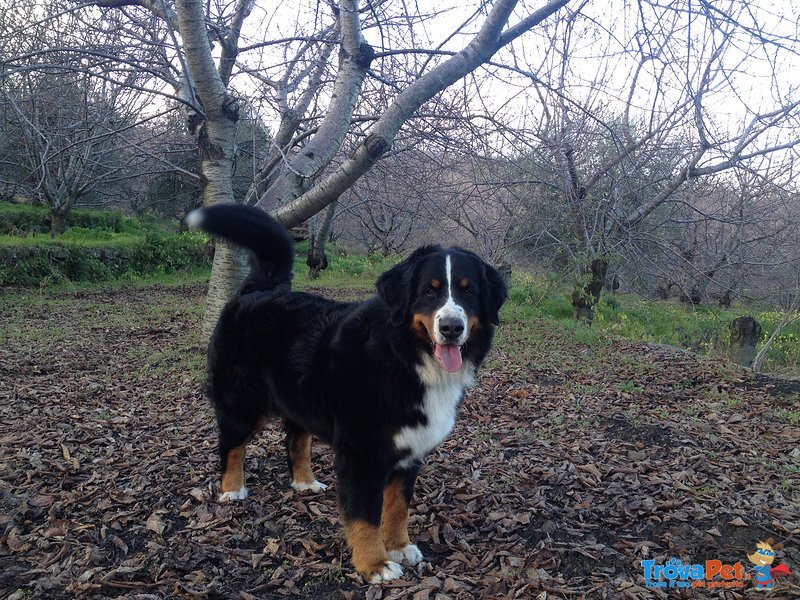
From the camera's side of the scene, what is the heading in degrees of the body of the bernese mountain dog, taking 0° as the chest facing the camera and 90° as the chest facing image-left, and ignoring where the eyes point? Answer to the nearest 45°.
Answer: approximately 315°

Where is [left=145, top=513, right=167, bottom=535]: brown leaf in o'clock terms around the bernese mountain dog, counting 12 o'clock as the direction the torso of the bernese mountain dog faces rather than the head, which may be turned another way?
The brown leaf is roughly at 5 o'clock from the bernese mountain dog.

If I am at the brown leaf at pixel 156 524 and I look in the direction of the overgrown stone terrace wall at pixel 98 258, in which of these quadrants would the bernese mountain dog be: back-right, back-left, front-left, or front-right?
back-right

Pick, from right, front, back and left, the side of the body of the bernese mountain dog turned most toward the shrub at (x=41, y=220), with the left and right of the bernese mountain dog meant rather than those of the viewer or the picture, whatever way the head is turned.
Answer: back

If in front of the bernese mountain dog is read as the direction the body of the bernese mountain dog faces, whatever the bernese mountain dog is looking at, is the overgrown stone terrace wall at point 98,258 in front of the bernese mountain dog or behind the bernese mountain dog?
behind
